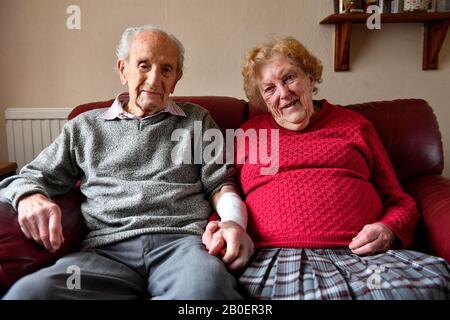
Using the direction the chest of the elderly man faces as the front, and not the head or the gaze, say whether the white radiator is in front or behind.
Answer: behind

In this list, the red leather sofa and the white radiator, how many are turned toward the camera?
2

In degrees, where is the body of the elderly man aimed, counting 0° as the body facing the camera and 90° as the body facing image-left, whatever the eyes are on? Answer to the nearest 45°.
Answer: approximately 0°

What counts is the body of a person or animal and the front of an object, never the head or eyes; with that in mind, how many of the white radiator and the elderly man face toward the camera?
2

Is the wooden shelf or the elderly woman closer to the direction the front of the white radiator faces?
the elderly woman

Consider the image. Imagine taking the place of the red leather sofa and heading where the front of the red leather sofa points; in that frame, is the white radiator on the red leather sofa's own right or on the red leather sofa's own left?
on the red leather sofa's own right

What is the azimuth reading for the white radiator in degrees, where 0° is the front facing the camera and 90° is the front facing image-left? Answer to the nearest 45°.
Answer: approximately 0°
